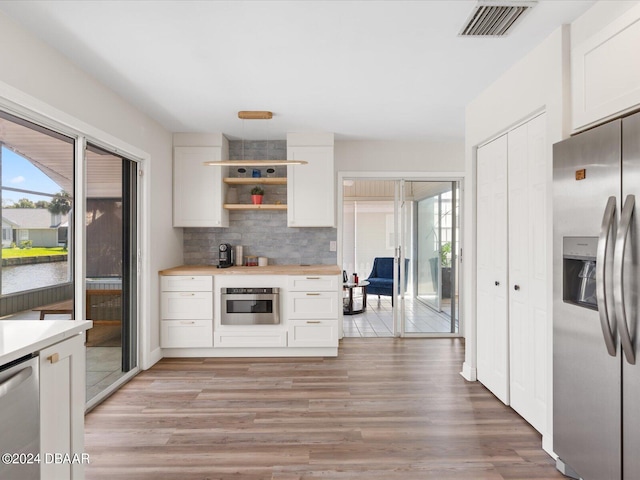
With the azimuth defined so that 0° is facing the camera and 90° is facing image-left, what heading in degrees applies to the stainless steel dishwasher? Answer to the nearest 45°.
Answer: approximately 315°

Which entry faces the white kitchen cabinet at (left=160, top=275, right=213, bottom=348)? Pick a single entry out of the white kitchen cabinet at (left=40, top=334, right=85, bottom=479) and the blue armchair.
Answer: the blue armchair

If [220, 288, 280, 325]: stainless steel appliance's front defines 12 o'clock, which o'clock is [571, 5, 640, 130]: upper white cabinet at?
The upper white cabinet is roughly at 11 o'clock from the stainless steel appliance.

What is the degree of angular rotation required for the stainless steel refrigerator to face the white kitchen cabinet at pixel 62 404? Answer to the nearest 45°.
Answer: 0° — it already faces it
